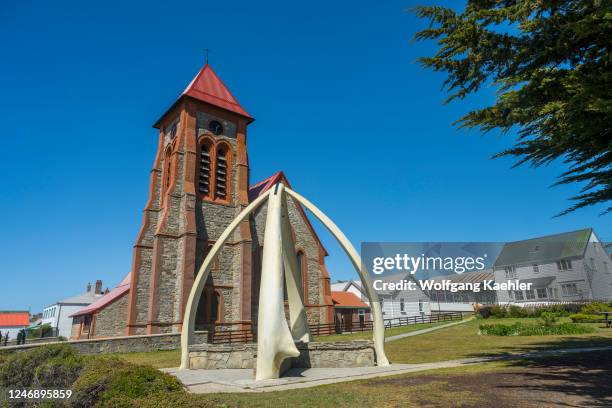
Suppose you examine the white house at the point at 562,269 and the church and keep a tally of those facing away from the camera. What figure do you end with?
0

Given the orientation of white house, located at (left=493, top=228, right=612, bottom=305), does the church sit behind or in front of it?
in front

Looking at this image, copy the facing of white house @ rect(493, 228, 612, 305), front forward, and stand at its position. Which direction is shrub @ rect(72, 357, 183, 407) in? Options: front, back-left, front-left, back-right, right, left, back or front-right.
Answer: front-left

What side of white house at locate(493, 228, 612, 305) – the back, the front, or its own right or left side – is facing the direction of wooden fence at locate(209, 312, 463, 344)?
front

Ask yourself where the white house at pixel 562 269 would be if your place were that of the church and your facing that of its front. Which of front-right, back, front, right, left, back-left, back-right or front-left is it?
front-left

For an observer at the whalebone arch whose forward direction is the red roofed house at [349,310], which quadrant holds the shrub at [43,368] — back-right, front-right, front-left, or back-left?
back-left

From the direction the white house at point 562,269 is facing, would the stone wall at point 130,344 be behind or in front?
in front

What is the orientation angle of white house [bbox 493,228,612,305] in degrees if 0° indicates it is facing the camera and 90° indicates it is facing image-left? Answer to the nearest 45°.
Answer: approximately 45°

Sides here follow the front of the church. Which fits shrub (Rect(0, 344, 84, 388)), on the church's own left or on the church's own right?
on the church's own right
